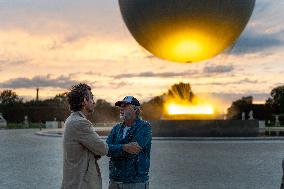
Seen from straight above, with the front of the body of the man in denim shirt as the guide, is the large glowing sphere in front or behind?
behind

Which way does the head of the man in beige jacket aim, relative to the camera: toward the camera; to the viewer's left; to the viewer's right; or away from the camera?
to the viewer's right

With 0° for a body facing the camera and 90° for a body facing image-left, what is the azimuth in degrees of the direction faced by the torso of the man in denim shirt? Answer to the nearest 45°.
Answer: approximately 45°
